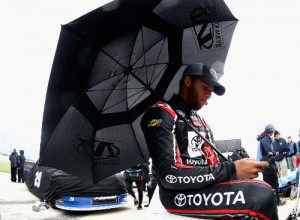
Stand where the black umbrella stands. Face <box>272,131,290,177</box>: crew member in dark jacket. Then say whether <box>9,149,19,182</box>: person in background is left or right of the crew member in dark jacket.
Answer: left

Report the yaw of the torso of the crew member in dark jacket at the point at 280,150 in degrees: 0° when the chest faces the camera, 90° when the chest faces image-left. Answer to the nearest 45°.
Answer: approximately 45°

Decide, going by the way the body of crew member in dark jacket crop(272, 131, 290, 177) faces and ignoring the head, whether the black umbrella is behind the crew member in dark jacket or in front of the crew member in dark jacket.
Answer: in front
